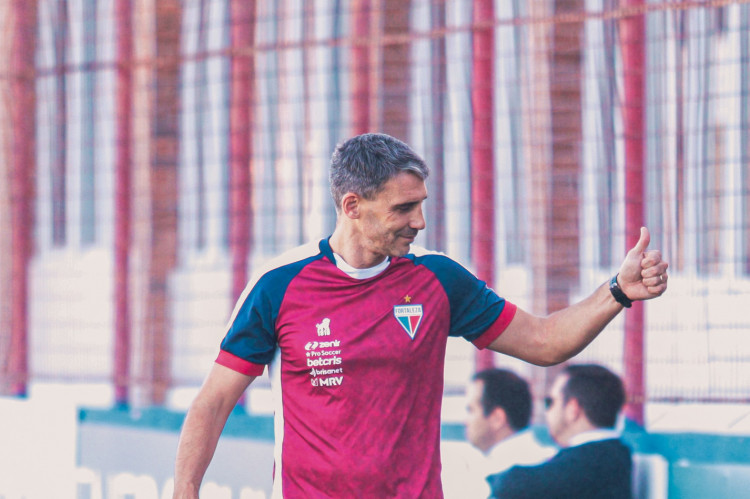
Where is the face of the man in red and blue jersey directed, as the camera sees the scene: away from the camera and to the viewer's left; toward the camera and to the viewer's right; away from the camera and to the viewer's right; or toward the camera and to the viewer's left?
toward the camera and to the viewer's right

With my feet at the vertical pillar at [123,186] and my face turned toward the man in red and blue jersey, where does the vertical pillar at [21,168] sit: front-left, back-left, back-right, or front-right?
back-right

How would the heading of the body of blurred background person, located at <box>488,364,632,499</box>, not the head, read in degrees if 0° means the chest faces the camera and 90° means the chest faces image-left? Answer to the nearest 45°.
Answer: approximately 135°

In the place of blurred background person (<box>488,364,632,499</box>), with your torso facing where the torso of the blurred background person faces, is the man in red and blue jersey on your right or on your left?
on your left

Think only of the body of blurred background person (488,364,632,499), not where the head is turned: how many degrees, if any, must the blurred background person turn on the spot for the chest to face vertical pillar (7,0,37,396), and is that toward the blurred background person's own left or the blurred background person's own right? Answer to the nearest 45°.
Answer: approximately 45° to the blurred background person's own left
